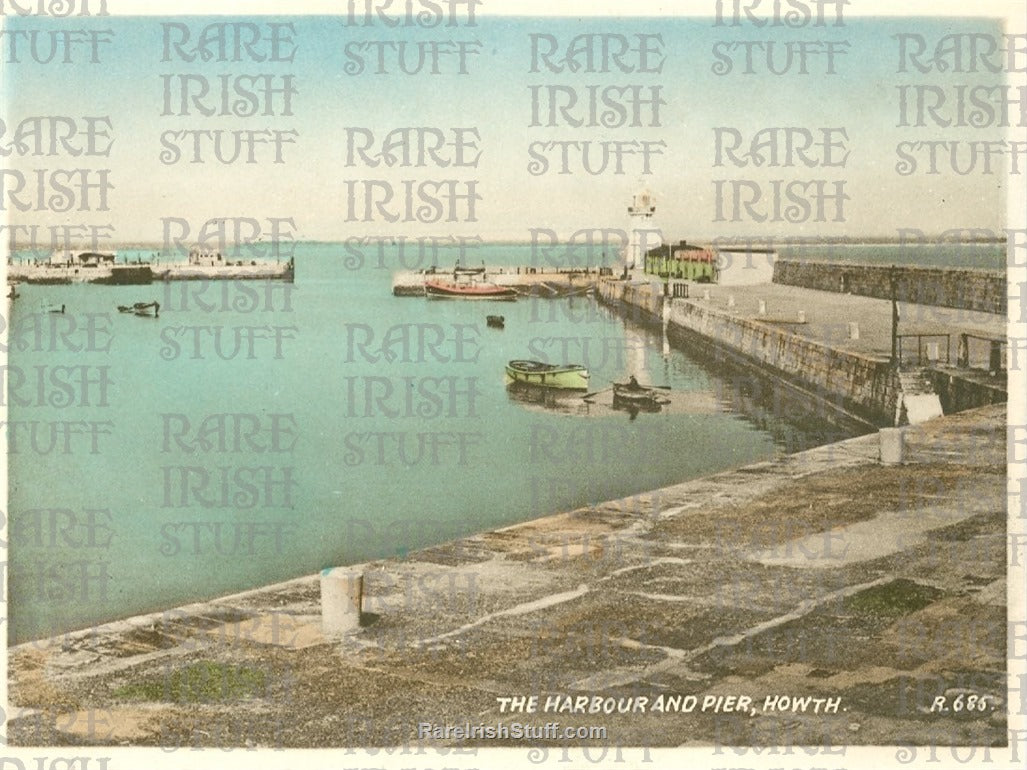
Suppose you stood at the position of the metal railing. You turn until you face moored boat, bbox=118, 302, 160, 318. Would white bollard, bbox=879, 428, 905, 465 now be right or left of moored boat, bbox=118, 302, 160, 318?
left

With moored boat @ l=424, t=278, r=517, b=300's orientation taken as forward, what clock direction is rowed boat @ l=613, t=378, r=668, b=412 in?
rowed boat @ l=613, t=378, r=668, b=412 is roughly at 8 o'clock from moored boat @ l=424, t=278, r=517, b=300.

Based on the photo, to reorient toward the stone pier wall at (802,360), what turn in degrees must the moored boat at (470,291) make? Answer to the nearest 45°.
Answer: approximately 180°

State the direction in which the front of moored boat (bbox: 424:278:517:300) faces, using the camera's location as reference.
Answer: facing to the left of the viewer

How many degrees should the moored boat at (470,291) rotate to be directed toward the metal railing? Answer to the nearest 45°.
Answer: approximately 135° to its left
